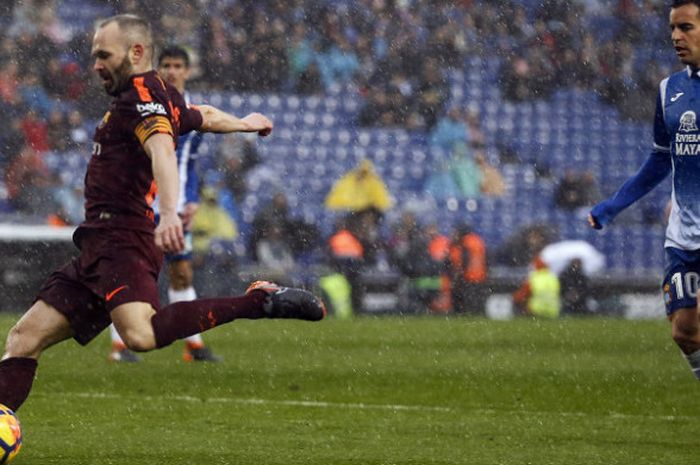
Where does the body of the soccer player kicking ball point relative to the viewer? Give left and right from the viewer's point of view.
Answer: facing to the left of the viewer

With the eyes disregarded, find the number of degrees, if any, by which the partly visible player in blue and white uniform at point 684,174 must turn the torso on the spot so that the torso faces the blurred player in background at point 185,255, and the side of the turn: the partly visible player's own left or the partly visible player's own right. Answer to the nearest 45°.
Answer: approximately 90° to the partly visible player's own right

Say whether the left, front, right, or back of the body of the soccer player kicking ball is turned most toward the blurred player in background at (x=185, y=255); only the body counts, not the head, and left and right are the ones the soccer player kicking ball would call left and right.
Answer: right

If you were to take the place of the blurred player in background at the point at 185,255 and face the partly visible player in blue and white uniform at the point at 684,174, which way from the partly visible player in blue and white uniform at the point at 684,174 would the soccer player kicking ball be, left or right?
right

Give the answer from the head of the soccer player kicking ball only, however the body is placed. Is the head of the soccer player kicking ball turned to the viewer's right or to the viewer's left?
to the viewer's left

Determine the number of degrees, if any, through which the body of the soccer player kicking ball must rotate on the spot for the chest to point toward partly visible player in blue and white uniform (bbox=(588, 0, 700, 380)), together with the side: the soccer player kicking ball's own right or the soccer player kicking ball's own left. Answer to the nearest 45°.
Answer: approximately 180°

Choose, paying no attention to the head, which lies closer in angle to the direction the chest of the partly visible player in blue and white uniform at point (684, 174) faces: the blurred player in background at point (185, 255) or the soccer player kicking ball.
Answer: the soccer player kicking ball

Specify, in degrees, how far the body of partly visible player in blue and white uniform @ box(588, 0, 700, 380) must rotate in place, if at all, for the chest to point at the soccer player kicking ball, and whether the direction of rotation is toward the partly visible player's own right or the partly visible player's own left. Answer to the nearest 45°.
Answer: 0° — they already face them
